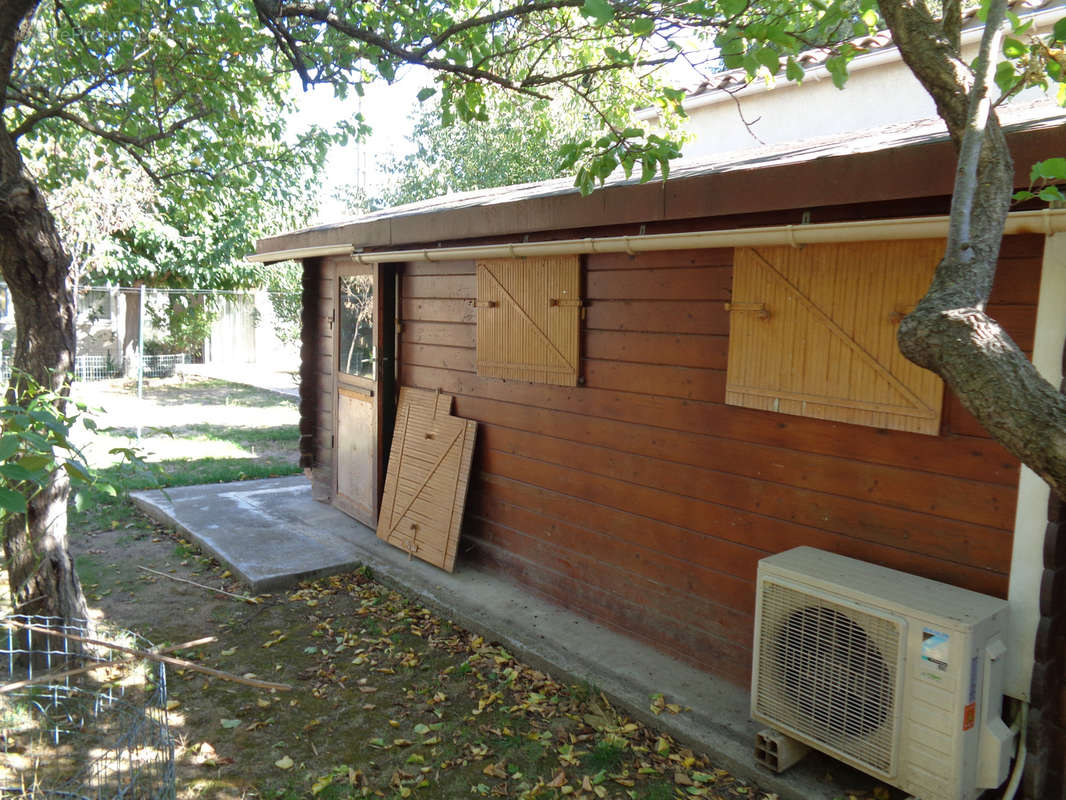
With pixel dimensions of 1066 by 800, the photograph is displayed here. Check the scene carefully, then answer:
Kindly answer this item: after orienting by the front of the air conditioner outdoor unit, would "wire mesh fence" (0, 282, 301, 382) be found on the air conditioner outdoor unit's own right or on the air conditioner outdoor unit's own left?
on the air conditioner outdoor unit's own right

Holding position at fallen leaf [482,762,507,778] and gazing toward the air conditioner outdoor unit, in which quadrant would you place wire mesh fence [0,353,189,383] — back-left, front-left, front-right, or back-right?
back-left

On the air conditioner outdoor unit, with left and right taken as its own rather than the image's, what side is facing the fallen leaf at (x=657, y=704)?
right

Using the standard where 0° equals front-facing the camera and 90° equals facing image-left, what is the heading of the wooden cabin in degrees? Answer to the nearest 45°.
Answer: approximately 45°

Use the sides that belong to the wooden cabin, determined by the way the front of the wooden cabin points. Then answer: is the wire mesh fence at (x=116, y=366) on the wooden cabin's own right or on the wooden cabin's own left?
on the wooden cabin's own right

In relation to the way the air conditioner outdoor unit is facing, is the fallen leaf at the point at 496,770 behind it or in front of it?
in front

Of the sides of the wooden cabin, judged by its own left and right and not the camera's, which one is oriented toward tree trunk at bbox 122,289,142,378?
right

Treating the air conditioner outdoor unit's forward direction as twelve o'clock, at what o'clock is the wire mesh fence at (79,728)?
The wire mesh fence is roughly at 1 o'clock from the air conditioner outdoor unit.

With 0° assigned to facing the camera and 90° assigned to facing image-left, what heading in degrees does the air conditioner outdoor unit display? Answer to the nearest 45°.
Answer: approximately 45°
